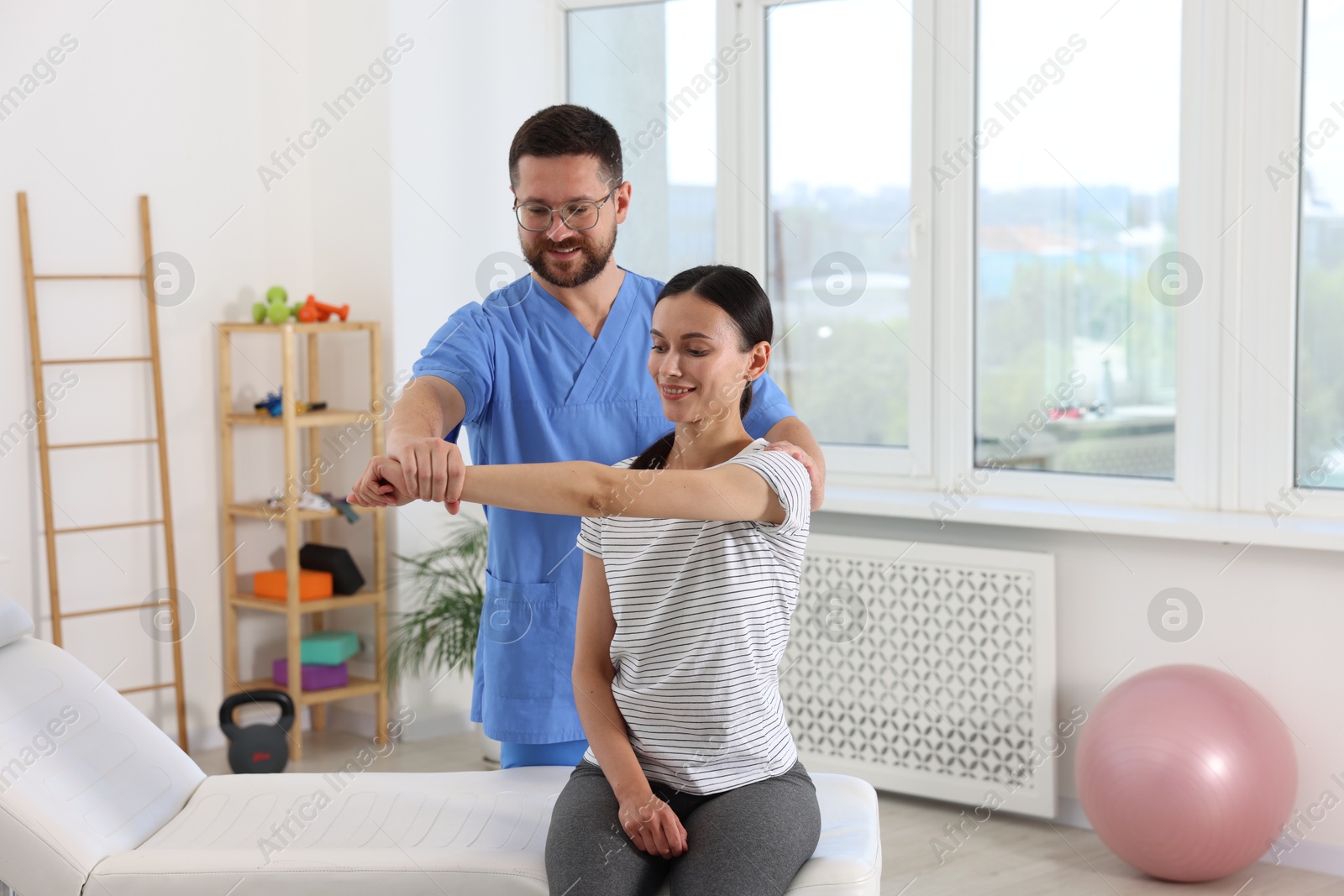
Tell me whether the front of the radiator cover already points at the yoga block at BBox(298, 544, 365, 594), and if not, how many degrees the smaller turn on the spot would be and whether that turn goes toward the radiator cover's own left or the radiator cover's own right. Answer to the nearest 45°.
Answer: approximately 45° to the radiator cover's own right

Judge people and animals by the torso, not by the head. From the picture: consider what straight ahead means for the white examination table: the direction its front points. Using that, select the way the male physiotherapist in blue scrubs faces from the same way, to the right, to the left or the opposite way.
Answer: to the right

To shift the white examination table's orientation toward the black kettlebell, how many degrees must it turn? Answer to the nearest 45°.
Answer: approximately 90° to its left

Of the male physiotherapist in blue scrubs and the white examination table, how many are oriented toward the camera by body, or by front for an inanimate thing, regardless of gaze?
1

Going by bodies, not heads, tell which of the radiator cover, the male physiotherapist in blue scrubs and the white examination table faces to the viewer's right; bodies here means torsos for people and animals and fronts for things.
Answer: the white examination table

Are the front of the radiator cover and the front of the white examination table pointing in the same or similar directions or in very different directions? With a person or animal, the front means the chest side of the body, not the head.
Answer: very different directions

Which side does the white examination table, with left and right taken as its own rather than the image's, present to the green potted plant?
left

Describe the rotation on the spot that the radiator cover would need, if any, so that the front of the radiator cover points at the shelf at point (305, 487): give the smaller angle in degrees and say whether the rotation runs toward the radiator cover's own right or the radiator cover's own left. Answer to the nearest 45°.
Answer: approximately 45° to the radiator cover's own right

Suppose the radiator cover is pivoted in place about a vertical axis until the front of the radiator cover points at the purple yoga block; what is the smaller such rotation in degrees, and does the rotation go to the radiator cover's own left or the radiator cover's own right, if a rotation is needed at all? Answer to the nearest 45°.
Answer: approximately 45° to the radiator cover's own right

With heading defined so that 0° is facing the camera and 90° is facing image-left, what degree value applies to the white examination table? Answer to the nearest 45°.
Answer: approximately 270°
